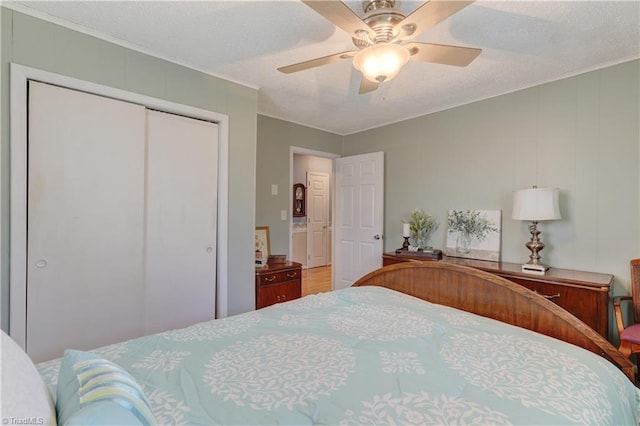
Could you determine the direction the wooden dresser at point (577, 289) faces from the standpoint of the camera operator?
facing the viewer and to the left of the viewer

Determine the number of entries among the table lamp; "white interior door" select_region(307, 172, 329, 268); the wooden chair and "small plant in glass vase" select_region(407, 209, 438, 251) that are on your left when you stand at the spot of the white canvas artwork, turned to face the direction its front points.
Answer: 2

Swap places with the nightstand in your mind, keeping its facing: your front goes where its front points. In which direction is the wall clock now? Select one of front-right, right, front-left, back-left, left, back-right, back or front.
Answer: back-left

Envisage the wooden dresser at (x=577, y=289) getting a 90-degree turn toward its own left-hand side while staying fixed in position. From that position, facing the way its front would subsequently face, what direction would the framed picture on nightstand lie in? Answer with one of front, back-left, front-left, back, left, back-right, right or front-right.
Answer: back-right

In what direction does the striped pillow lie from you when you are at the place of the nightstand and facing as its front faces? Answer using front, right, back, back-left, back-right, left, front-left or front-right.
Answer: front-right

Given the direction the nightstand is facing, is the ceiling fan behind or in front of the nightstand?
in front

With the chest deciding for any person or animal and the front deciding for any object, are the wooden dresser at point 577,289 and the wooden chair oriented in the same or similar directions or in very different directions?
same or similar directions

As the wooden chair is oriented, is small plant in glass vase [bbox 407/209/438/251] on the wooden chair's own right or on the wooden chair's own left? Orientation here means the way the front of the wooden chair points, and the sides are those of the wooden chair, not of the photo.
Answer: on the wooden chair's own right

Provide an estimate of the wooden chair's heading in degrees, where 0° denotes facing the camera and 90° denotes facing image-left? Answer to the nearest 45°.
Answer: approximately 45°

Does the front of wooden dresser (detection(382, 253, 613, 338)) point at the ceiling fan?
yes

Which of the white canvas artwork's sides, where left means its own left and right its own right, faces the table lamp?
left

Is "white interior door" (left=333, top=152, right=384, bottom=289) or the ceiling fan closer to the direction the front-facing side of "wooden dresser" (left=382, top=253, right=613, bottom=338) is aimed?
the ceiling fan

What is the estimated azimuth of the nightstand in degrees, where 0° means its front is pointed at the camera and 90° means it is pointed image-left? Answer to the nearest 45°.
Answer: approximately 315°

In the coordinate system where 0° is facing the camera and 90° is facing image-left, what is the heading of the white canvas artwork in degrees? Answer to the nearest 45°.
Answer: approximately 45°

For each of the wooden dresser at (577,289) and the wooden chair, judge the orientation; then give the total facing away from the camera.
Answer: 0

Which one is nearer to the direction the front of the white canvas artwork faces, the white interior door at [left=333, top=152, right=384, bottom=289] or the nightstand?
the nightstand

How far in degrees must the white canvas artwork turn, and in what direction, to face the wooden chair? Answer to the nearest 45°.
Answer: approximately 90° to its left

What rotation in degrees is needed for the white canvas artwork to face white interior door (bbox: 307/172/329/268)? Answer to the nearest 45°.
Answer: approximately 90° to its right
